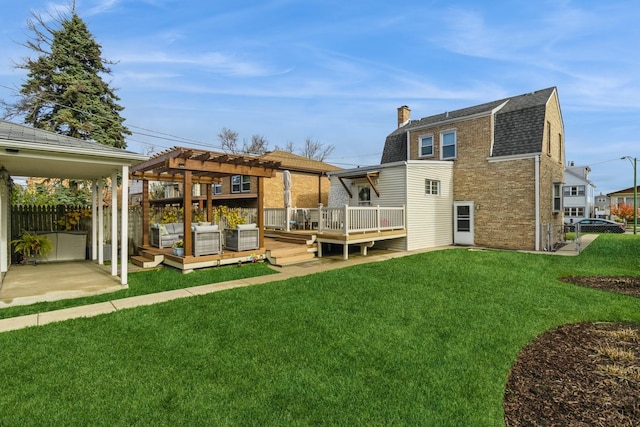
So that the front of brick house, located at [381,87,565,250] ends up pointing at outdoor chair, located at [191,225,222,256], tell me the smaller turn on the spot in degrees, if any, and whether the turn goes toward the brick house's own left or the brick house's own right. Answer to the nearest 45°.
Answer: approximately 180°

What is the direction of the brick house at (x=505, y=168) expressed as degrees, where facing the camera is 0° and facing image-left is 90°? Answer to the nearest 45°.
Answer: approximately 225°

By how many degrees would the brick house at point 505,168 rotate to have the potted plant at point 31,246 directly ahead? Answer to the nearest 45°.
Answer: approximately 180°

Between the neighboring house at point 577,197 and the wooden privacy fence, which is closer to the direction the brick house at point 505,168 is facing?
the neighboring house

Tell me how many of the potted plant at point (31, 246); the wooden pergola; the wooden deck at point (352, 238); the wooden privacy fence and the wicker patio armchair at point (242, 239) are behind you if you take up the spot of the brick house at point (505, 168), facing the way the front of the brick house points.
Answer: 5

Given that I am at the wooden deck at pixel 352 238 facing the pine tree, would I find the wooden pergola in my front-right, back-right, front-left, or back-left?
front-left

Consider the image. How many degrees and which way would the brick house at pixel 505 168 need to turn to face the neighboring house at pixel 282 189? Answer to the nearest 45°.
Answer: approximately 135° to its left

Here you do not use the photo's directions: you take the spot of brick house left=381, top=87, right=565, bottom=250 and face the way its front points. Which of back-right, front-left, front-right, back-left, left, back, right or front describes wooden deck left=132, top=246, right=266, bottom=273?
back
